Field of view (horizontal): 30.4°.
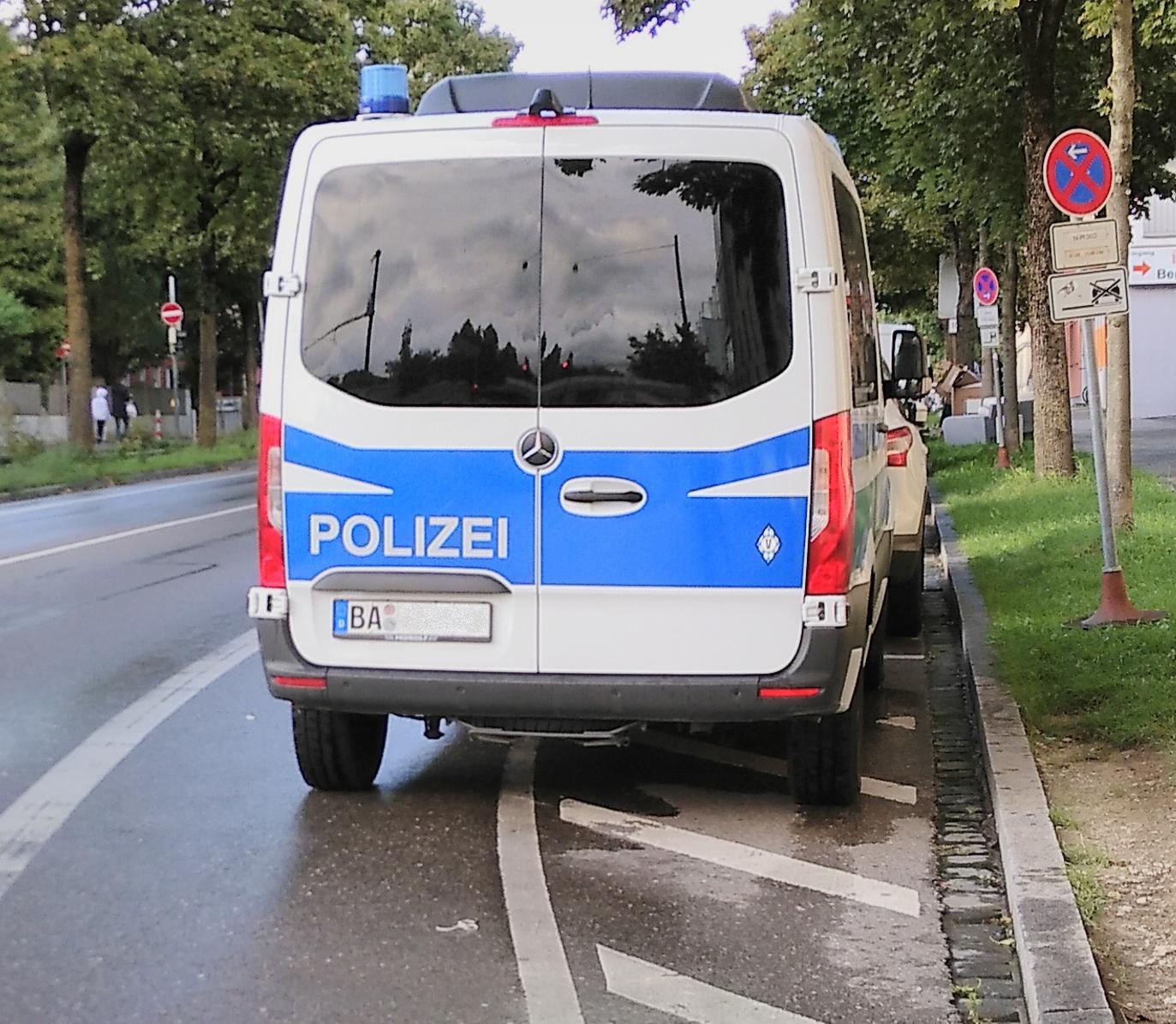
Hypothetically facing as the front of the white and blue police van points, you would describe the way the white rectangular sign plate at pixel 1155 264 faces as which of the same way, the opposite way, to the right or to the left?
the opposite way

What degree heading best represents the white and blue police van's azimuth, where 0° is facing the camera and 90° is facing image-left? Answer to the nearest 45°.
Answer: approximately 180°

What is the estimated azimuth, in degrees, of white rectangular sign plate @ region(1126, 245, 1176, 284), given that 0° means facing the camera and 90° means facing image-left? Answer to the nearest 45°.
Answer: approximately 0°

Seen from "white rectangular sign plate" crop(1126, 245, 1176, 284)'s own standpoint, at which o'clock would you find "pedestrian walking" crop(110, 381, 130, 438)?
The pedestrian walking is roughly at 3 o'clock from the white rectangular sign plate.

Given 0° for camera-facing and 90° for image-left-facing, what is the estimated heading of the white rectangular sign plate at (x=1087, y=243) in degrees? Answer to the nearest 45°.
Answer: approximately 0°

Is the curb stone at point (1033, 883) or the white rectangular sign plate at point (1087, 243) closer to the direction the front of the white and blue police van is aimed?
the white rectangular sign plate

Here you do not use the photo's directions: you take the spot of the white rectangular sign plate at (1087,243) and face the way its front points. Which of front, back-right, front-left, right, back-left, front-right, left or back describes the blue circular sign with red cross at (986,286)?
back
